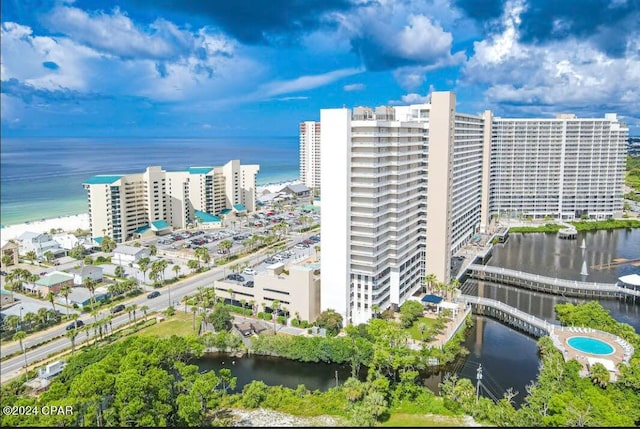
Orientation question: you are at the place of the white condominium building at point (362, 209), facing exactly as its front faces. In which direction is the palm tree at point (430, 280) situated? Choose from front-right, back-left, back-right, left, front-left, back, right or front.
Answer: left

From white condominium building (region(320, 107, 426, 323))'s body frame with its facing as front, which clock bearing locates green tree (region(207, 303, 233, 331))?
The green tree is roughly at 4 o'clock from the white condominium building.

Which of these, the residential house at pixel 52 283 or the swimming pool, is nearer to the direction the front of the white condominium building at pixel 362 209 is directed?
the swimming pool

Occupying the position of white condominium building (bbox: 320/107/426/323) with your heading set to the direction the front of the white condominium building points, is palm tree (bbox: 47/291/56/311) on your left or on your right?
on your right

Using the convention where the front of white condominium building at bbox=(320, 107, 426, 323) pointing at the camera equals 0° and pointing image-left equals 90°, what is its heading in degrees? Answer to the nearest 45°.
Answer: approximately 315°

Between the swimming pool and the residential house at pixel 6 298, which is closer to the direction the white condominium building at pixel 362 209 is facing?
the swimming pool

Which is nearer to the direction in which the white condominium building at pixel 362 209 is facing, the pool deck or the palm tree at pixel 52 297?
the pool deck

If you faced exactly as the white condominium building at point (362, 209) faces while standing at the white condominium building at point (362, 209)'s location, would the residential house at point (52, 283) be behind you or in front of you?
behind

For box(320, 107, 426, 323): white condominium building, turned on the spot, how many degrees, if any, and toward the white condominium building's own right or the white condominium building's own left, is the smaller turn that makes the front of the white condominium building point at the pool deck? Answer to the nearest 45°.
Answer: approximately 45° to the white condominium building's own left

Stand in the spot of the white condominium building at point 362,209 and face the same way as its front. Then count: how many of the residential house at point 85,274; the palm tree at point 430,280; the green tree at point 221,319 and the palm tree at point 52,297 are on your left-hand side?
1

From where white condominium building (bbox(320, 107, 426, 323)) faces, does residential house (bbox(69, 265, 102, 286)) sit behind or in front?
behind
